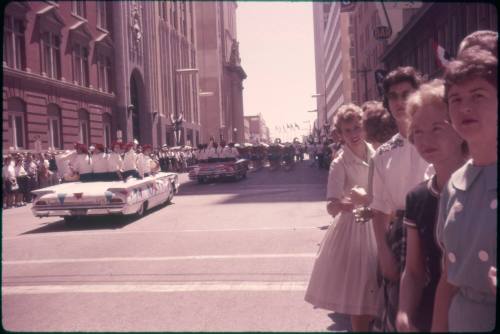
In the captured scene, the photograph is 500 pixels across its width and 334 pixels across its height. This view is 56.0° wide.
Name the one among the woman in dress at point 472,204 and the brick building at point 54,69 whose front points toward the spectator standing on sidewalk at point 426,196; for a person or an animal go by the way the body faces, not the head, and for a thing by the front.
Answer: the brick building

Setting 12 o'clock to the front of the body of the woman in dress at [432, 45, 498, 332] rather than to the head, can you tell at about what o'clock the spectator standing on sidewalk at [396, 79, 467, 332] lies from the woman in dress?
The spectator standing on sidewalk is roughly at 4 o'clock from the woman in dress.

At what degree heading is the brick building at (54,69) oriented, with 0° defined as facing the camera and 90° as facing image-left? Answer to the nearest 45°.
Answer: approximately 315°

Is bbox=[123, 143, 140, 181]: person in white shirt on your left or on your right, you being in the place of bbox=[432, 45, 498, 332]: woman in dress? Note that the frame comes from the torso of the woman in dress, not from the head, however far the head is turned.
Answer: on your right

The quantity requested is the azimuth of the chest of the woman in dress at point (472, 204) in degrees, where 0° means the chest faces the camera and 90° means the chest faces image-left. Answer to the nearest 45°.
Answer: approximately 45°
